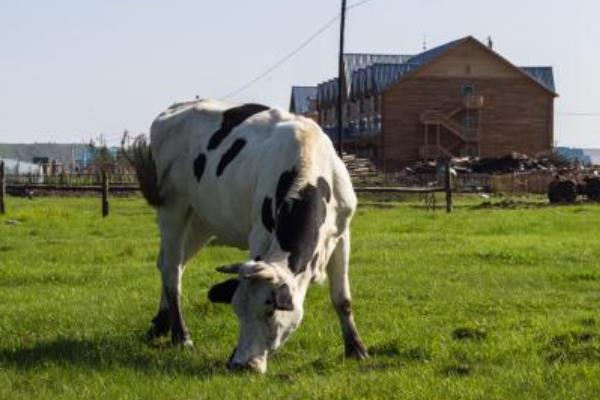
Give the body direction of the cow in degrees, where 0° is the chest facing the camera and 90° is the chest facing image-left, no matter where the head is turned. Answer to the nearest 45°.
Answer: approximately 315°

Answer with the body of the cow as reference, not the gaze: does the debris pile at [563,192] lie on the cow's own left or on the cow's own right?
on the cow's own left

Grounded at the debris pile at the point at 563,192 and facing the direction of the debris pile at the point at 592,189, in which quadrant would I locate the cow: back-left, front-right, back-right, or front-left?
back-right

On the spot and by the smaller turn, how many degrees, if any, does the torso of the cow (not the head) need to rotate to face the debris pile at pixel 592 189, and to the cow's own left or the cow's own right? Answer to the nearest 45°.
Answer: approximately 90° to the cow's own left

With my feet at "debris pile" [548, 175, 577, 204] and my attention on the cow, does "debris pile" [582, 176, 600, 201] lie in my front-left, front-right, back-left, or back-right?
back-left
